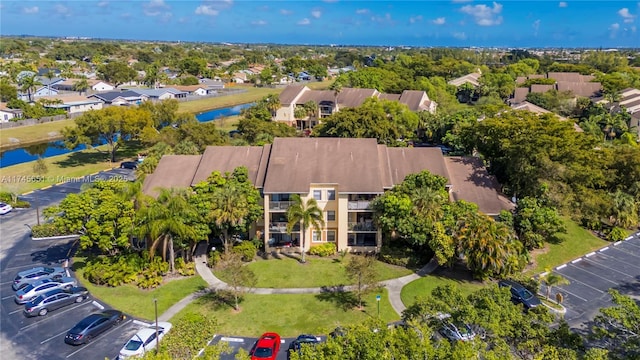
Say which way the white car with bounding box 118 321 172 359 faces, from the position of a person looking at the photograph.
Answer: facing away from the viewer and to the right of the viewer

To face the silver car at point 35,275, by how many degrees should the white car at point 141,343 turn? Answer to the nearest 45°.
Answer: approximately 90° to its left

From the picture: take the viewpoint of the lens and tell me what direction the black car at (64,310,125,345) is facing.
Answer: facing away from the viewer and to the right of the viewer

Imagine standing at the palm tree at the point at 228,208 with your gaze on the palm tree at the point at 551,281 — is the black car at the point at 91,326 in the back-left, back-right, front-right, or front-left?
back-right

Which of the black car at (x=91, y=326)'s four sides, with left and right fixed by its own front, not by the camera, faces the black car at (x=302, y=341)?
right

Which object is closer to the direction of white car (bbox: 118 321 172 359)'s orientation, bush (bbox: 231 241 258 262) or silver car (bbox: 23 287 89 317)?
the bush

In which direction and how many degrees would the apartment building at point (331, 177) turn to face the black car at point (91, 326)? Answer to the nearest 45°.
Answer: approximately 45° to its right
